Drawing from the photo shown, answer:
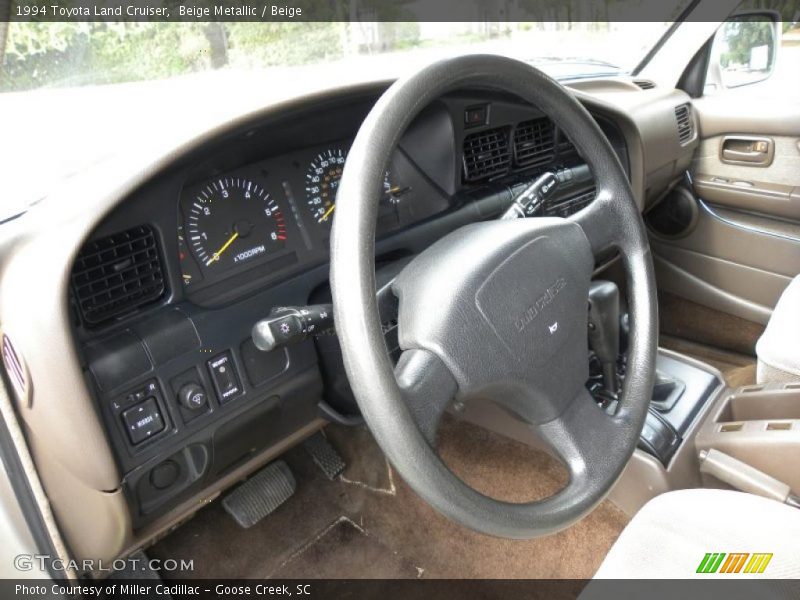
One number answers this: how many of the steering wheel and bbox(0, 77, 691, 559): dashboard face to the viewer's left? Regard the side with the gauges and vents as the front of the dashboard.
0

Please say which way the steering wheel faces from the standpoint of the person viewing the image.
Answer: facing the viewer and to the right of the viewer

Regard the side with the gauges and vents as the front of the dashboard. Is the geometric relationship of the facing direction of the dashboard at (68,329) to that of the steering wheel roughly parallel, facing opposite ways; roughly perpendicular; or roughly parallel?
roughly parallel

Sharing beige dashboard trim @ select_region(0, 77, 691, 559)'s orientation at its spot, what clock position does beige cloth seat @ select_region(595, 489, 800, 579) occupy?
The beige cloth seat is roughly at 11 o'clock from the beige dashboard trim.

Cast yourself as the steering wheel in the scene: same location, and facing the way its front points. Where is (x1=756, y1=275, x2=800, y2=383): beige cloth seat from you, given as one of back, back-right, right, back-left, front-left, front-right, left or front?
left

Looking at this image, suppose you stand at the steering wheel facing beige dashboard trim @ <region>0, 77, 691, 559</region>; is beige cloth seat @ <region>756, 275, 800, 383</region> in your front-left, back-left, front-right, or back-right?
back-right

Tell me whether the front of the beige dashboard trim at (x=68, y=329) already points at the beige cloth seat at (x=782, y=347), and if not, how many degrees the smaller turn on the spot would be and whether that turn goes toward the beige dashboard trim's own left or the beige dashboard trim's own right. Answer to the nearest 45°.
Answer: approximately 45° to the beige dashboard trim's own left

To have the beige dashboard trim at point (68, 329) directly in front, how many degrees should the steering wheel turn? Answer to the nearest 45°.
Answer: approximately 135° to its right

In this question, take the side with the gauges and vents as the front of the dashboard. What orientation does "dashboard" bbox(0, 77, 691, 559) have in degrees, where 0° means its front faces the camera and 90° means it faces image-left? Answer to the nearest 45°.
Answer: approximately 315°

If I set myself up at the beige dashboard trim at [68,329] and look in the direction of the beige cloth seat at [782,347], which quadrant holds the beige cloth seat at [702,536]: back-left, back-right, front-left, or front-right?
front-right
